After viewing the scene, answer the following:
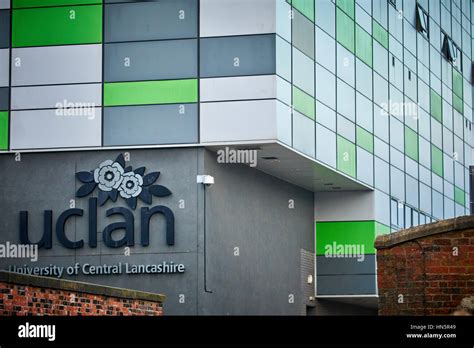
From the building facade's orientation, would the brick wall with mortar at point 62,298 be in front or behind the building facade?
in front

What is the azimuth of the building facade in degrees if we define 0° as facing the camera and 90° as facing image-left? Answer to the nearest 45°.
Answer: approximately 0°

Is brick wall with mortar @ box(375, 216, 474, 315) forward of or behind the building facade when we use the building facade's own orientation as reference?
forward
